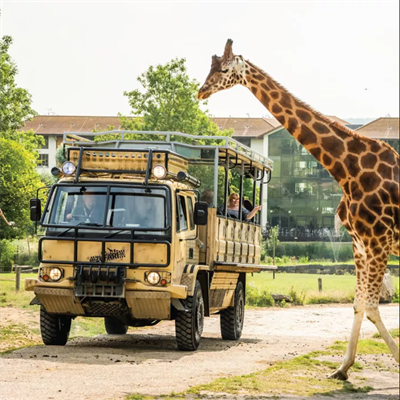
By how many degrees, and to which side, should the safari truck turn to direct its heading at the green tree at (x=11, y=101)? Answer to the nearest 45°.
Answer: approximately 135° to its right

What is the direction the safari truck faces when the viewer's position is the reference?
facing the viewer and to the left of the viewer

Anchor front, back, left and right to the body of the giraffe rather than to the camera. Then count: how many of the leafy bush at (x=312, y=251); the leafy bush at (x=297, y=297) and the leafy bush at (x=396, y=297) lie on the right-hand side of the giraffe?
3

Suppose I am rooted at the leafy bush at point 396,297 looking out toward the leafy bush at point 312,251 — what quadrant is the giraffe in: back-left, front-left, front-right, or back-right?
back-left

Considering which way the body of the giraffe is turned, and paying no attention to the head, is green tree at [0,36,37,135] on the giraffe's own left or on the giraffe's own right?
on the giraffe's own right

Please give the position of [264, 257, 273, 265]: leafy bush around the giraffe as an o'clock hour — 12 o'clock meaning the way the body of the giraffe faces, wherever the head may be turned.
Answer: The leafy bush is roughly at 3 o'clock from the giraffe.

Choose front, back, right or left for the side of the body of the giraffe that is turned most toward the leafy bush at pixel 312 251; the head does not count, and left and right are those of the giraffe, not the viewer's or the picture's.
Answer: right

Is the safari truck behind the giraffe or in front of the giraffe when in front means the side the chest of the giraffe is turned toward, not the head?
in front

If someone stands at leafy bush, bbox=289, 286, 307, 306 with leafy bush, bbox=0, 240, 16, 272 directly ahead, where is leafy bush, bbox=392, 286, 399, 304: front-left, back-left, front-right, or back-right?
back-right

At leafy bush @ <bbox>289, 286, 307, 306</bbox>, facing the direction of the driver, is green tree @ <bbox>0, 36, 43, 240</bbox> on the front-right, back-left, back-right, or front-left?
front-right

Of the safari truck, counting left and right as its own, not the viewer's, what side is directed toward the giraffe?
left

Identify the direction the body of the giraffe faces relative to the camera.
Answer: to the viewer's left

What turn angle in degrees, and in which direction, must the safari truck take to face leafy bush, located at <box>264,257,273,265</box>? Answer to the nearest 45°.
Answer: approximately 135° to its right

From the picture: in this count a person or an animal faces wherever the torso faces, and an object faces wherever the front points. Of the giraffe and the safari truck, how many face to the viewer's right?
0
